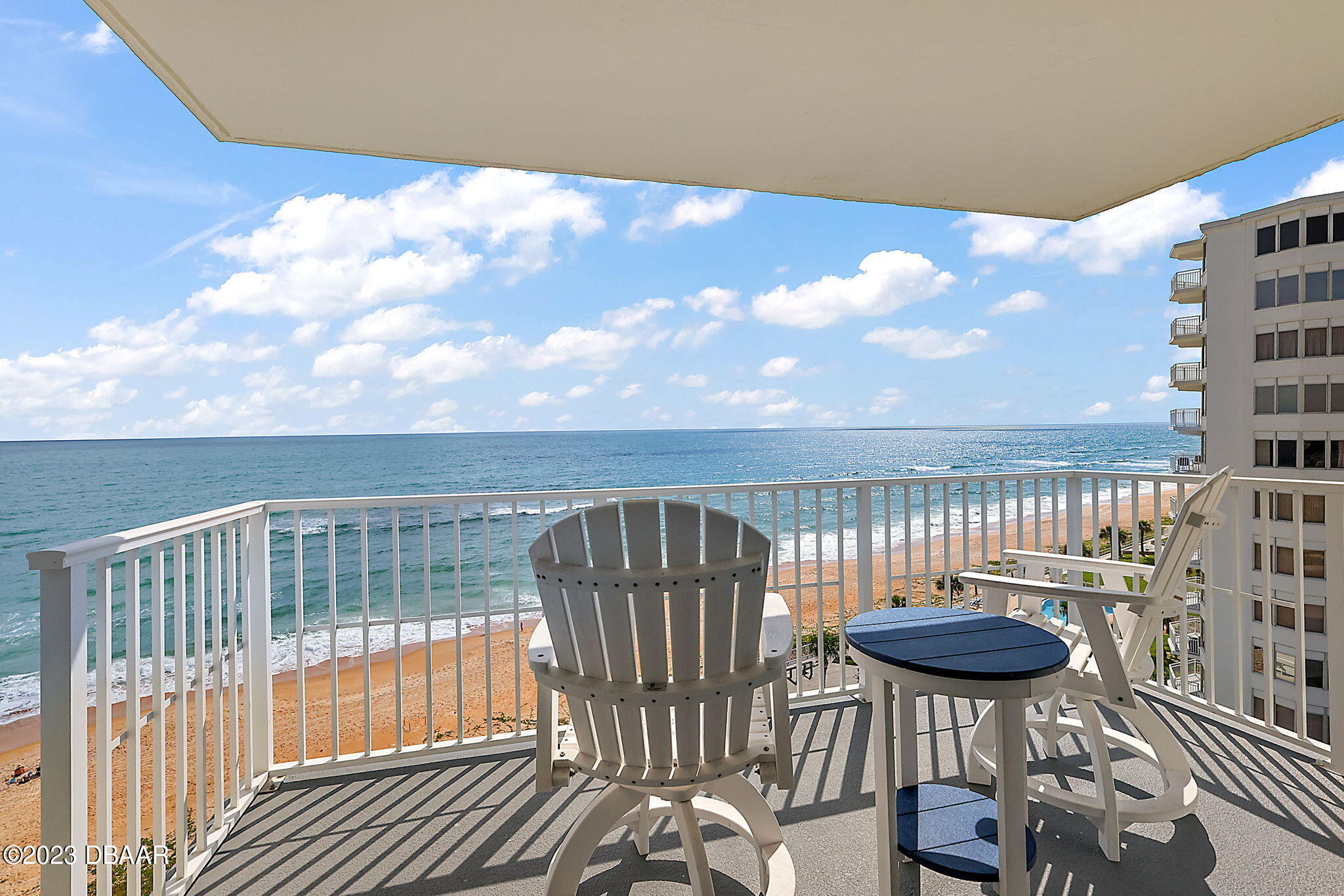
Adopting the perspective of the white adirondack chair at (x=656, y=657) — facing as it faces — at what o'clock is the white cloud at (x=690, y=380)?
The white cloud is roughly at 12 o'clock from the white adirondack chair.

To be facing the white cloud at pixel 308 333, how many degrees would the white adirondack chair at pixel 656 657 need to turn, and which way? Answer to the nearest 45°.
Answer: approximately 45° to its left

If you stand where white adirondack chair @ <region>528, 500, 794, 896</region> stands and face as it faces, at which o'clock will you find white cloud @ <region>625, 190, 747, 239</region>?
The white cloud is roughly at 12 o'clock from the white adirondack chair.

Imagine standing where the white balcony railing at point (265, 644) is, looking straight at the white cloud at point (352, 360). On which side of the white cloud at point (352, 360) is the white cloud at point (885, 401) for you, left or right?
right

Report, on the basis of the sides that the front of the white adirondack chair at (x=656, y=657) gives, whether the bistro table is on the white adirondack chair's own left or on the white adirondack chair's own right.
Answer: on the white adirondack chair's own right

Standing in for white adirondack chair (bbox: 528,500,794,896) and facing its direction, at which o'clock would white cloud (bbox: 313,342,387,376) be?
The white cloud is roughly at 11 o'clock from the white adirondack chair.

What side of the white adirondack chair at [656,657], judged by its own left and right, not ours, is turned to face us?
back

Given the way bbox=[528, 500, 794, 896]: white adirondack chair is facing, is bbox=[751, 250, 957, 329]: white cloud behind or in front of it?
in front

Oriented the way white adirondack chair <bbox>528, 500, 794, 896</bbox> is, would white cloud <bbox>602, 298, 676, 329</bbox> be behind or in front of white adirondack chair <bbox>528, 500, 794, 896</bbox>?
in front
